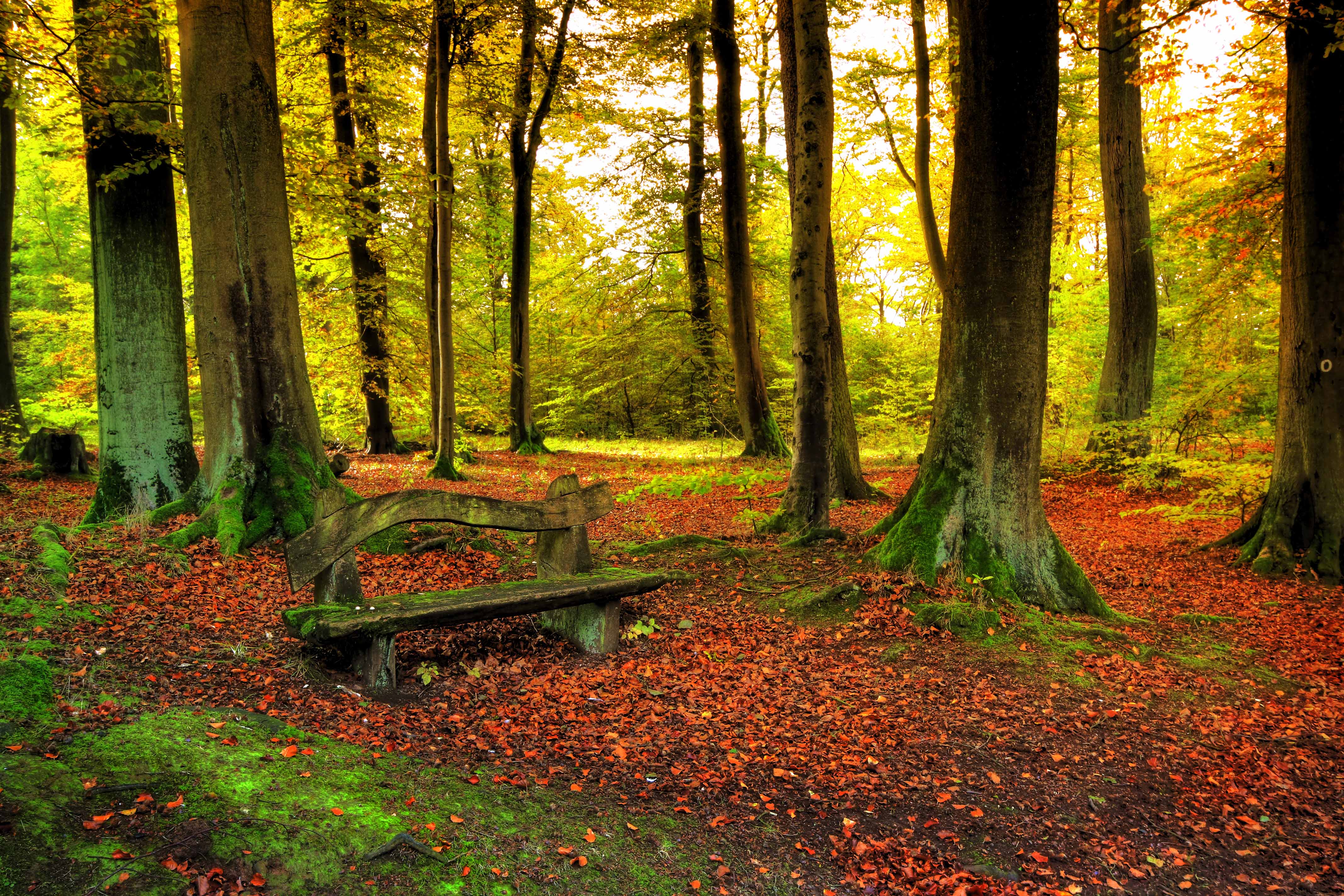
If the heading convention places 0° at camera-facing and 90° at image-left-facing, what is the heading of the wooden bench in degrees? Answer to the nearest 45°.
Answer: approximately 315°

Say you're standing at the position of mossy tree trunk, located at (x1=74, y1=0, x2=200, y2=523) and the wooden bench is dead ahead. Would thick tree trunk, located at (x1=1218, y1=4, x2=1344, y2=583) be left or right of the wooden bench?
left

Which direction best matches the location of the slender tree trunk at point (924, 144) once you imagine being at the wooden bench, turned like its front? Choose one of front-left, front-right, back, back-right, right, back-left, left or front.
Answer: left

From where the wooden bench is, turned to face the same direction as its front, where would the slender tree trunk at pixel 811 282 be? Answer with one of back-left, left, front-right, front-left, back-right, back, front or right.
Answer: left

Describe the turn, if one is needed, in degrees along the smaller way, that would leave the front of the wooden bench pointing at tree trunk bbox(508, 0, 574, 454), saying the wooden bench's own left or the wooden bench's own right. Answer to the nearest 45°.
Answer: approximately 135° to the wooden bench's own left

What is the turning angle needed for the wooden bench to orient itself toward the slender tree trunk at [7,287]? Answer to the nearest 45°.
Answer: approximately 180°

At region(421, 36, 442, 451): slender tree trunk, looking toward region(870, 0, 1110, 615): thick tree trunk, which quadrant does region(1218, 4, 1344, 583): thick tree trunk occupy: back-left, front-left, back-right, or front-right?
front-left

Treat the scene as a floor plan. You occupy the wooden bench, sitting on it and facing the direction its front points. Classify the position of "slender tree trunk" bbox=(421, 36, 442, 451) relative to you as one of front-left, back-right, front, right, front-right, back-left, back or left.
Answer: back-left

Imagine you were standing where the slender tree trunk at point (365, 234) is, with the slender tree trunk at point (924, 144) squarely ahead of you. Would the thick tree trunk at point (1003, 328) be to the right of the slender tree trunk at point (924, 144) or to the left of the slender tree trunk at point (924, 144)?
right

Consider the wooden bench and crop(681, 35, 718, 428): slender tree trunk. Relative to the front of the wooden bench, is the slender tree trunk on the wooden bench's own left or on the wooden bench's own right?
on the wooden bench's own left

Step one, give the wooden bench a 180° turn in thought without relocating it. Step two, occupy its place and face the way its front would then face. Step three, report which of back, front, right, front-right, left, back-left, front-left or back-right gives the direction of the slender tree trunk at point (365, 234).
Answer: front-right

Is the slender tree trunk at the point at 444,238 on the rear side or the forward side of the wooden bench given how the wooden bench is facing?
on the rear side
